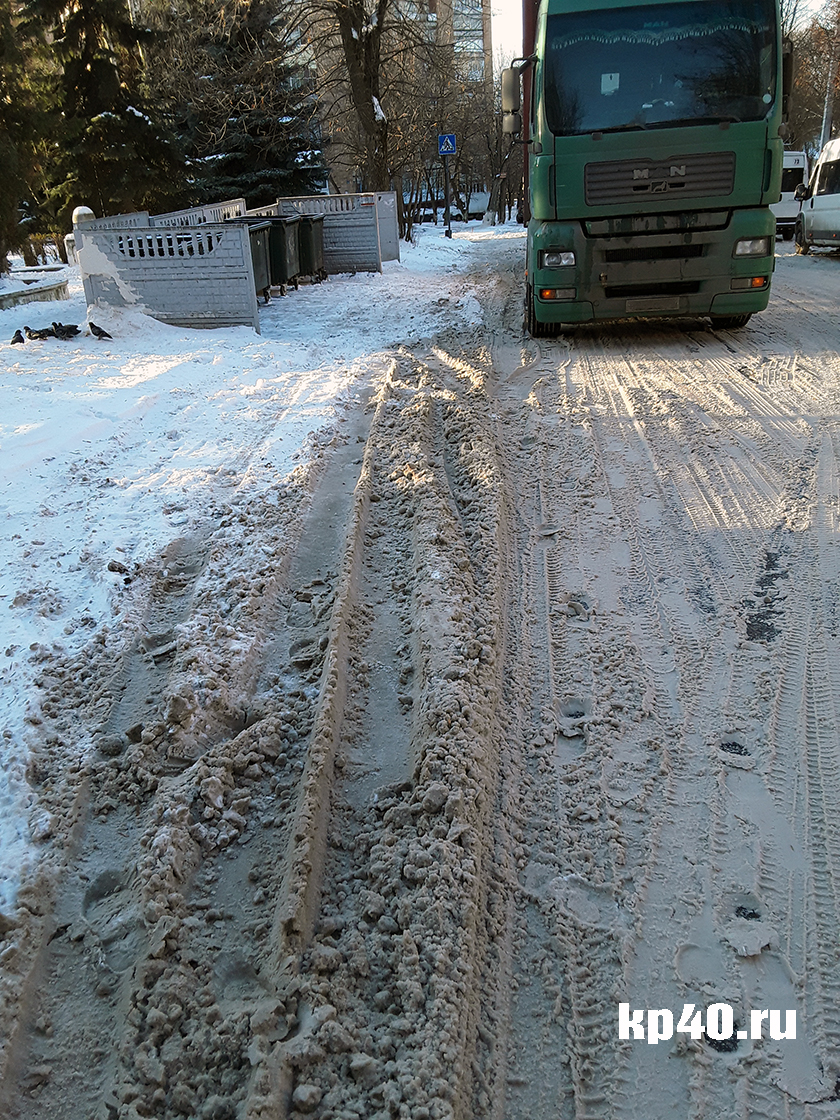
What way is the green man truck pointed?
toward the camera

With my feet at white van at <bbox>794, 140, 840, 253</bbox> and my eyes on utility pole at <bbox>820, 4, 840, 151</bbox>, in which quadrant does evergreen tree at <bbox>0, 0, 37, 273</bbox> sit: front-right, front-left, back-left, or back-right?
back-left

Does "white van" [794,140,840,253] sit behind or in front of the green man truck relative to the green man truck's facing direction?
behind

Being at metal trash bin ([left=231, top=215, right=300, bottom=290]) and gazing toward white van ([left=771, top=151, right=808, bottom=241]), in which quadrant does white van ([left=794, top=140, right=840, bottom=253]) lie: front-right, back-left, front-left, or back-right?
front-right

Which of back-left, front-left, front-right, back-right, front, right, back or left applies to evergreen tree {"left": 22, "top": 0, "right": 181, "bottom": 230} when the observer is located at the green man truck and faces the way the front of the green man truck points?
back-right

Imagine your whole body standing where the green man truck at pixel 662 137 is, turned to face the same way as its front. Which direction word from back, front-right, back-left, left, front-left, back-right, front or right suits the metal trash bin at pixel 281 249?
back-right

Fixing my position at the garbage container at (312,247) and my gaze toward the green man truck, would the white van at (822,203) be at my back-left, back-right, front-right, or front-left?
front-left

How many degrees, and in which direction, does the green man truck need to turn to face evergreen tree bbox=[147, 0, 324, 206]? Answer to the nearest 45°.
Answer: approximately 135° to its right

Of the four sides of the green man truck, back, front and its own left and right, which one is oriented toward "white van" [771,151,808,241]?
back

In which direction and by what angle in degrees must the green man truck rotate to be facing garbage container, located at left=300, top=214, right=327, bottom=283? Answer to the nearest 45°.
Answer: approximately 135° to its right
